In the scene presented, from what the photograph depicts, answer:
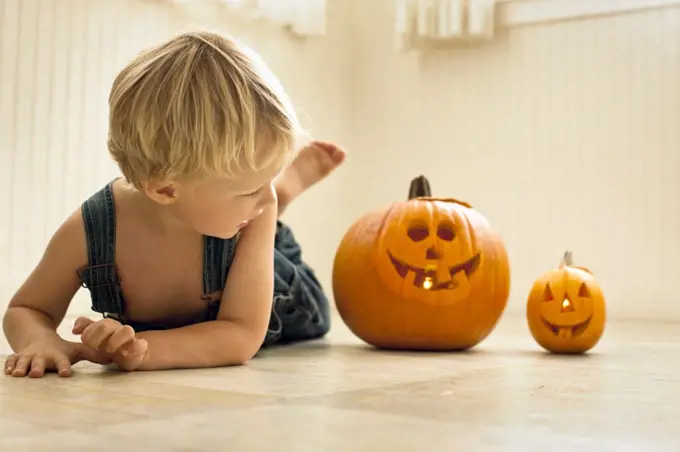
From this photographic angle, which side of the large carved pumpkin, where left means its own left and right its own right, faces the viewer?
front

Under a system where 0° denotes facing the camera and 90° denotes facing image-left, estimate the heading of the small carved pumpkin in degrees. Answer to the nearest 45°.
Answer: approximately 0°

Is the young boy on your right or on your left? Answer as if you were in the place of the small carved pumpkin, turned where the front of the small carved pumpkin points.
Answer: on your right

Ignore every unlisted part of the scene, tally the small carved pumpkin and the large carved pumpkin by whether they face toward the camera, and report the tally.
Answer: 2

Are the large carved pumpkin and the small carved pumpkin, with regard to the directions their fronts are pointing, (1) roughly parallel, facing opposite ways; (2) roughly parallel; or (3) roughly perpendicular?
roughly parallel
